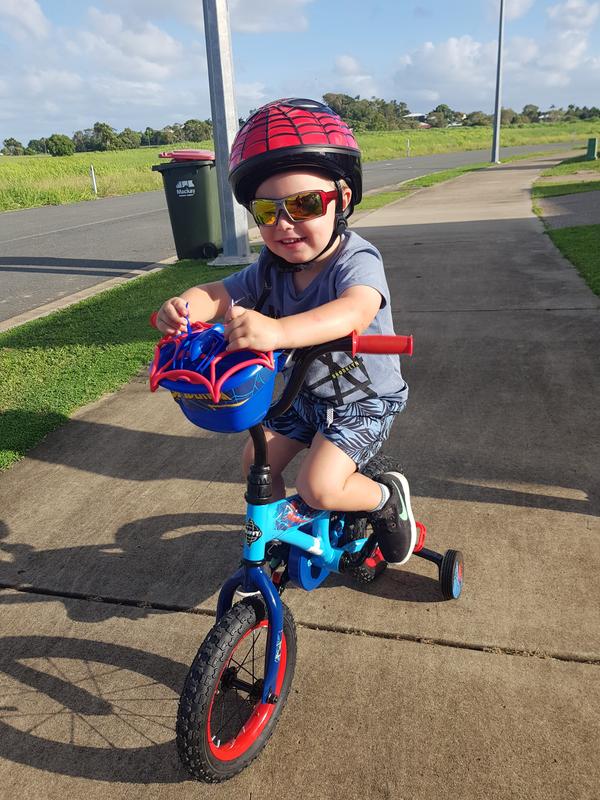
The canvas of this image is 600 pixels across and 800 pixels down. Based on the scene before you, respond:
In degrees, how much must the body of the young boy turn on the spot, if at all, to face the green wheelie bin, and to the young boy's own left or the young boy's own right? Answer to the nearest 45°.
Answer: approximately 135° to the young boy's own right

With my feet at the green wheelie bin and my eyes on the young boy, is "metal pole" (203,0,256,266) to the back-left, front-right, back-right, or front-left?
front-left

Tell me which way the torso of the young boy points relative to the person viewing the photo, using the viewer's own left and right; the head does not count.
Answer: facing the viewer and to the left of the viewer

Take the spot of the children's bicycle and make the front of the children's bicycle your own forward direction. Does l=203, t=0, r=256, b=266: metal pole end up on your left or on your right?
on your right

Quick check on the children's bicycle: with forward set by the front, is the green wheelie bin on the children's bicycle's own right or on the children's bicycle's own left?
on the children's bicycle's own right

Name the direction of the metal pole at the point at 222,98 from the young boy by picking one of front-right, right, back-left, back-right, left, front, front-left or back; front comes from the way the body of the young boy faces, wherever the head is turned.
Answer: back-right

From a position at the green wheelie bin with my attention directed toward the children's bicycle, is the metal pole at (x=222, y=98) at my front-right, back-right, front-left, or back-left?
front-left

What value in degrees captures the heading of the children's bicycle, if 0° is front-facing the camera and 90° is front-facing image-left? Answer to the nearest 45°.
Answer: approximately 45°
